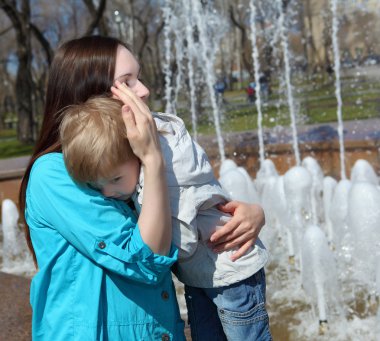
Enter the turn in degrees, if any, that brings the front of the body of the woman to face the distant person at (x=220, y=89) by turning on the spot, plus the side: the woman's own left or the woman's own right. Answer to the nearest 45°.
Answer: approximately 90° to the woman's own left

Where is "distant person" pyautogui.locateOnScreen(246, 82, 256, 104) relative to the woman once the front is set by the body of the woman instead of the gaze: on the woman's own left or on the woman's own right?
on the woman's own left

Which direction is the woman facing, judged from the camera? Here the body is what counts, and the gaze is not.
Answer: to the viewer's right
